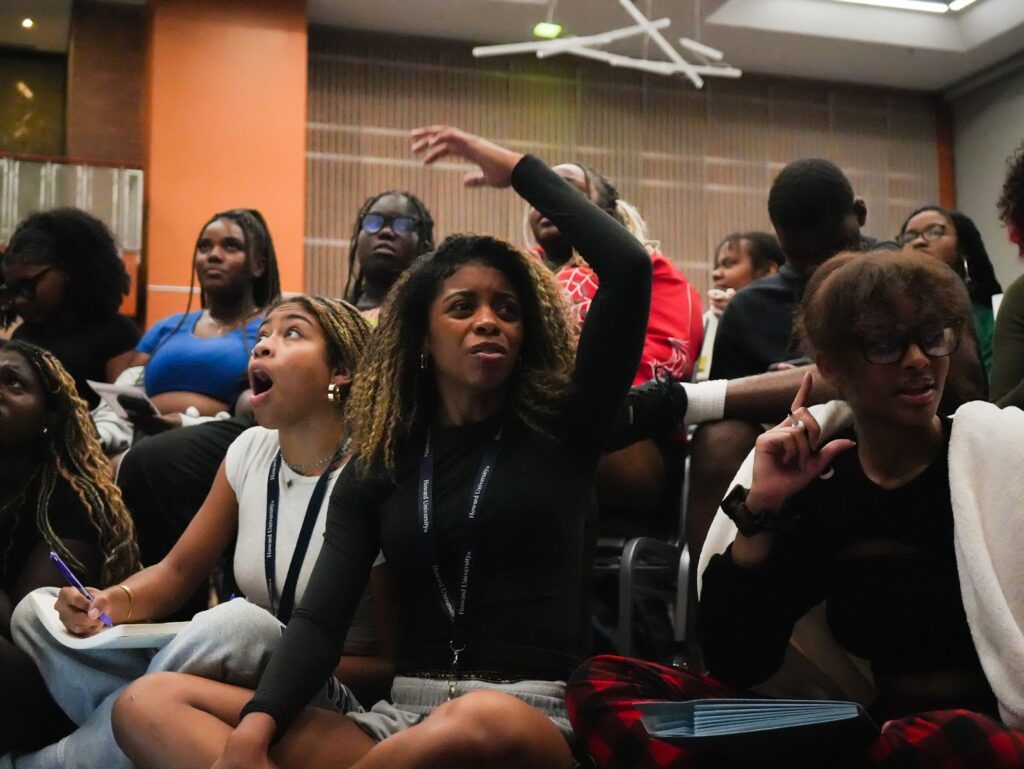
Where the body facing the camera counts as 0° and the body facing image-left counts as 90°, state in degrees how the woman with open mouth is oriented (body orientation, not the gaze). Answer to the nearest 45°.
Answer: approximately 45°

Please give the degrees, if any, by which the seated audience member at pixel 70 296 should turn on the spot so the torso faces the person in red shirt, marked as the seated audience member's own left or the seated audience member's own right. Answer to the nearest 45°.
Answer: approximately 90° to the seated audience member's own left

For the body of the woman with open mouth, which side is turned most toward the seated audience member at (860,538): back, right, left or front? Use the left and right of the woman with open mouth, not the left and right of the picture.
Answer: left

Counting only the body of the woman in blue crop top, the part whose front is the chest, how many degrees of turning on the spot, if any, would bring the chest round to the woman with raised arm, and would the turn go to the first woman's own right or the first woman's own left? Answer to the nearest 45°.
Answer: approximately 45° to the first woman's own left
